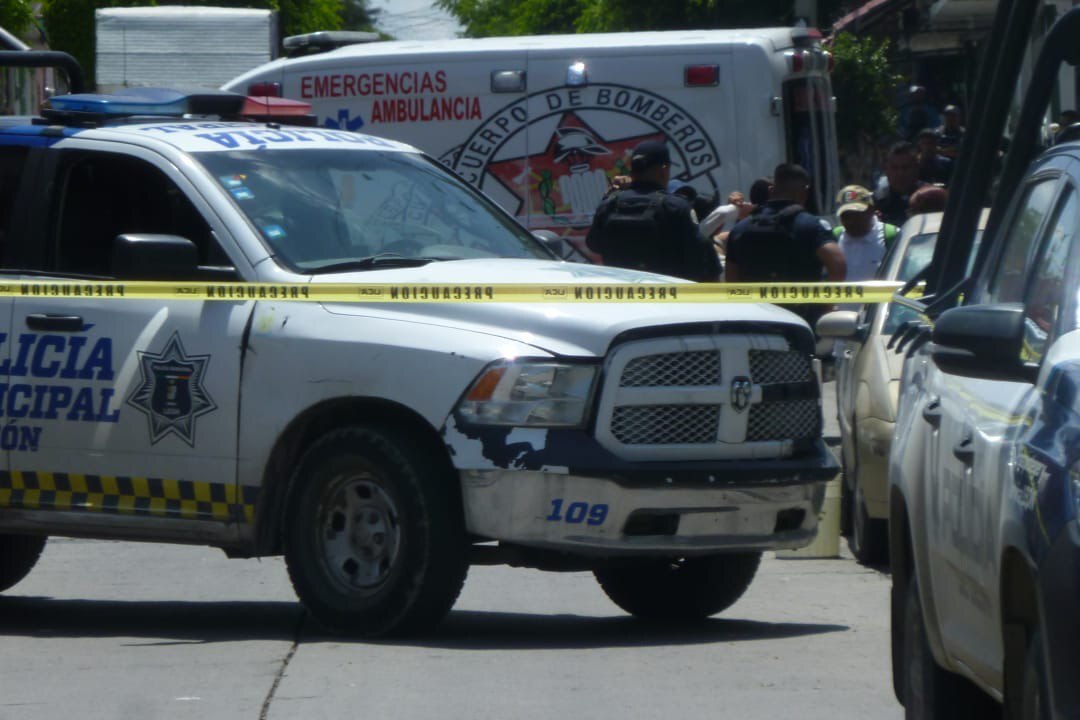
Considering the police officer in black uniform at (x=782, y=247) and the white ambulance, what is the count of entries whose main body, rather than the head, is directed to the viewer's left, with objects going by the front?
1

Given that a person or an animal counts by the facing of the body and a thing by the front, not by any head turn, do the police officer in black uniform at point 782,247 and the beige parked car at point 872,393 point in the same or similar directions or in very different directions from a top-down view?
very different directions

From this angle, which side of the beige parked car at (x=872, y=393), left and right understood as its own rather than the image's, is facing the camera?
front

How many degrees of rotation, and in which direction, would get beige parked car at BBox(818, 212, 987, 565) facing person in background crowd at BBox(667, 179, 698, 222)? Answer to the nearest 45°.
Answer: approximately 180°

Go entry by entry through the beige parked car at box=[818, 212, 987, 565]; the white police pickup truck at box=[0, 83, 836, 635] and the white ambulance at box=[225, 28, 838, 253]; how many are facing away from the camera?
0

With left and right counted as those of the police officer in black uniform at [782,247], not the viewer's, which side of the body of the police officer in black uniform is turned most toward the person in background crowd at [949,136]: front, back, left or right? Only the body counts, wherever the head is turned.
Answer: front

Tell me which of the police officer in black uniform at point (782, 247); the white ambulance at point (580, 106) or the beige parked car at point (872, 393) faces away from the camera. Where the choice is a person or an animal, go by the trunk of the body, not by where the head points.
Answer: the police officer in black uniform

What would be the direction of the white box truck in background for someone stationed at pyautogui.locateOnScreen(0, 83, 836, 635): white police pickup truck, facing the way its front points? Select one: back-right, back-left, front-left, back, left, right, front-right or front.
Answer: back-left

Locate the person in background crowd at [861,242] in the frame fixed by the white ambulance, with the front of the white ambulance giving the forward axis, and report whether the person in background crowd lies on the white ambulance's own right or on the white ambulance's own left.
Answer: on the white ambulance's own left

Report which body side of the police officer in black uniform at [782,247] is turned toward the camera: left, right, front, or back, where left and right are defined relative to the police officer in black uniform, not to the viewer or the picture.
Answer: back

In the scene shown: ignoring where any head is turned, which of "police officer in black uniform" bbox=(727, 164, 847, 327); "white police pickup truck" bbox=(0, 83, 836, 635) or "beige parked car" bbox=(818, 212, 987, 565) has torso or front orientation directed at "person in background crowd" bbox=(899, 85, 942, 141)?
the police officer in black uniform

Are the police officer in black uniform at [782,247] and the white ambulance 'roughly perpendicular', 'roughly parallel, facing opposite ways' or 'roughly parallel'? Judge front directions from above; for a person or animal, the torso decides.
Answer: roughly perpendicular

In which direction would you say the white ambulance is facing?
to the viewer's left

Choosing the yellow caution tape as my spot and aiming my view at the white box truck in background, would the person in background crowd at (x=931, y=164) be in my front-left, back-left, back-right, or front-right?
front-right

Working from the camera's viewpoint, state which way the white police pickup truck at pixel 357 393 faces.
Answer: facing the viewer and to the right of the viewer

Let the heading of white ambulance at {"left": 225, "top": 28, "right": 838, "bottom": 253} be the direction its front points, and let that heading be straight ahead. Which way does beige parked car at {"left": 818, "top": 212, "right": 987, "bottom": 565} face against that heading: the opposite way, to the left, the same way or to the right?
to the left
